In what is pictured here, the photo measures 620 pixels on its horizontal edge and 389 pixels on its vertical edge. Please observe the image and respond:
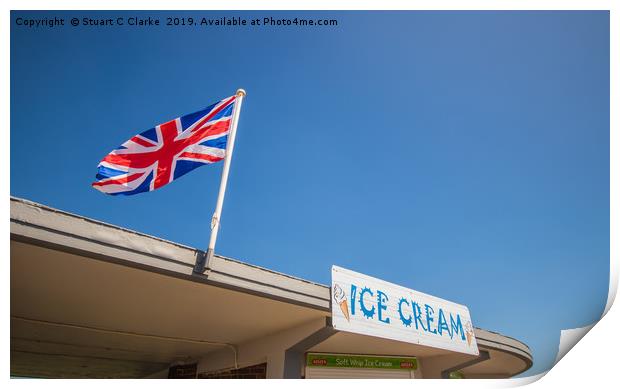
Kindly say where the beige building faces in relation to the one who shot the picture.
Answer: facing the viewer and to the right of the viewer

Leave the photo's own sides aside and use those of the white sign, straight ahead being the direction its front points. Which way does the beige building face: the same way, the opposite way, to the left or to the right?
the same way

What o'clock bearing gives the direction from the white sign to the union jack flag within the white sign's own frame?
The union jack flag is roughly at 3 o'clock from the white sign.

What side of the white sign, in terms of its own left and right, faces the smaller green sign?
back

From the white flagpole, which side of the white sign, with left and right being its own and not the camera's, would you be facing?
right
